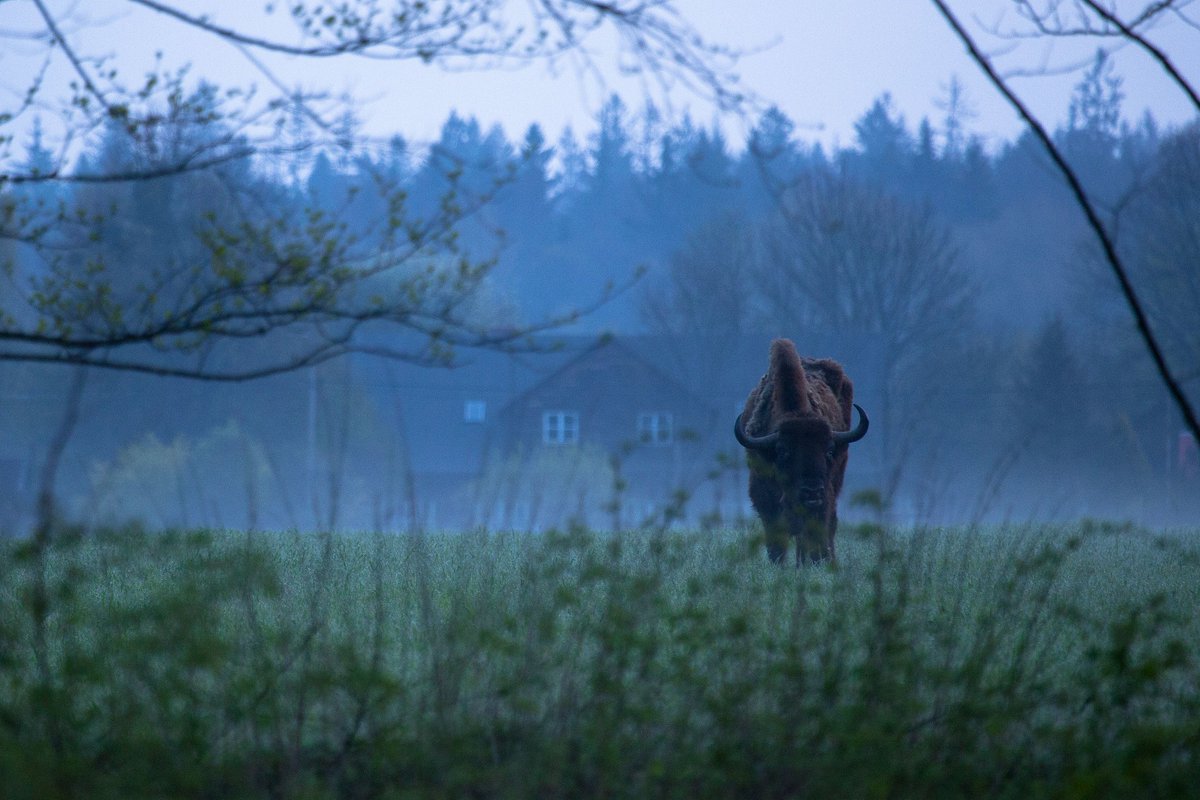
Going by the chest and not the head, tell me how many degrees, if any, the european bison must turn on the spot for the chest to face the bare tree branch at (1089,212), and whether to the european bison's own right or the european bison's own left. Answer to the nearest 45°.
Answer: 0° — it already faces it

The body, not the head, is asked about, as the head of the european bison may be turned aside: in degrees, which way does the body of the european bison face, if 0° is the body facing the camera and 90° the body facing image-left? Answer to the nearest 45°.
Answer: approximately 0°
